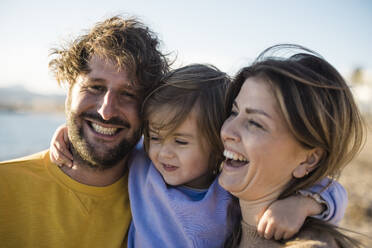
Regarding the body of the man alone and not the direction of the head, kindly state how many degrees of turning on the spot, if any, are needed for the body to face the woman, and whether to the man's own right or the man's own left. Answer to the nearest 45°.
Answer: approximately 45° to the man's own left

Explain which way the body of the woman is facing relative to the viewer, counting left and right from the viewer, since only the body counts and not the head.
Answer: facing the viewer and to the left of the viewer

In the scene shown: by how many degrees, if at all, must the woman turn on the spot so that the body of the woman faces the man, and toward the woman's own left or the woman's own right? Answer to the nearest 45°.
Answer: approximately 45° to the woman's own right

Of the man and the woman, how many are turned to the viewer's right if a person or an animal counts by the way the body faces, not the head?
0

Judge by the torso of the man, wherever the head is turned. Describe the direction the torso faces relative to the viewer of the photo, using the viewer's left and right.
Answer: facing the viewer
